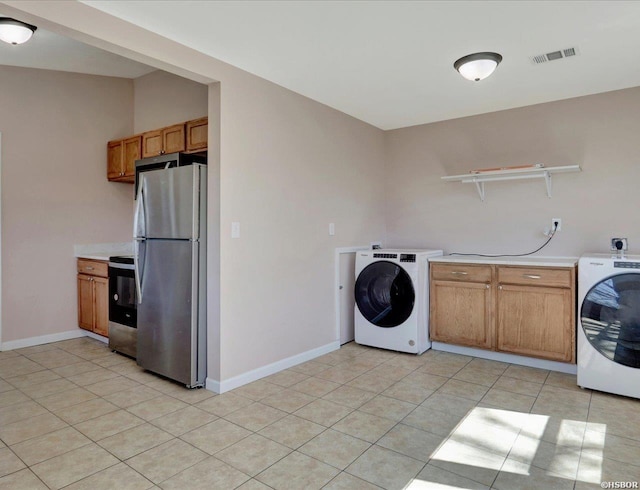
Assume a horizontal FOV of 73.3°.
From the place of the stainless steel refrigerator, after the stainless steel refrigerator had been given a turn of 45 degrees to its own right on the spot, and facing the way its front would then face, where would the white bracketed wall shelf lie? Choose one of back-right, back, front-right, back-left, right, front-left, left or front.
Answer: back

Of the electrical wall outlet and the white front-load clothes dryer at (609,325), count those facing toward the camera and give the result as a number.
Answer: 2

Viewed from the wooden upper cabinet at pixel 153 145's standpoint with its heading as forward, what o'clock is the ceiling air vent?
The ceiling air vent is roughly at 9 o'clock from the wooden upper cabinet.

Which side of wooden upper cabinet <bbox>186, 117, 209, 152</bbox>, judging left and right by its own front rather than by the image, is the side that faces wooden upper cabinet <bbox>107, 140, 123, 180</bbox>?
right

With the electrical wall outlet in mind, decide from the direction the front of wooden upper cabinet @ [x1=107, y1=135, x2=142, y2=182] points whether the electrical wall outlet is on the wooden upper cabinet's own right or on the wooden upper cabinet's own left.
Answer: on the wooden upper cabinet's own left

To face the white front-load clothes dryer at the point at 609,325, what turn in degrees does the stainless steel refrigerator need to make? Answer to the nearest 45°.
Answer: approximately 90° to its left

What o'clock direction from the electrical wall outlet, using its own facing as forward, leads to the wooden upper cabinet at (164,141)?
The wooden upper cabinet is roughly at 2 o'clock from the electrical wall outlet.

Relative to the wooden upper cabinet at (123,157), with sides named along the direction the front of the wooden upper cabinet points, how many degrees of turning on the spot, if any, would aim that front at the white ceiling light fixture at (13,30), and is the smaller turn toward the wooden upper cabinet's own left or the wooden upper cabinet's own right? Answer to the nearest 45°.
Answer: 0° — it already faces it

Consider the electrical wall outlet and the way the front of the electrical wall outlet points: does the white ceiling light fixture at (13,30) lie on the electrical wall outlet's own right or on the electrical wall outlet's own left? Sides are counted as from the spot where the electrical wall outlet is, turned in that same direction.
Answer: on the electrical wall outlet's own right

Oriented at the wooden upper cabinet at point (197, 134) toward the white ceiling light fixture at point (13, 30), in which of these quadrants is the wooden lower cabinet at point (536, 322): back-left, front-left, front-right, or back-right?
back-left

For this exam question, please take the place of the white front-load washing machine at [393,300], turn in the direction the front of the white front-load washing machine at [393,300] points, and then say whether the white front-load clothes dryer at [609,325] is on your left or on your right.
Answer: on your left

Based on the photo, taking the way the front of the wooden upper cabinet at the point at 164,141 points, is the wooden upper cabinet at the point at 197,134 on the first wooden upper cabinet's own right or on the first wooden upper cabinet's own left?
on the first wooden upper cabinet's own left
